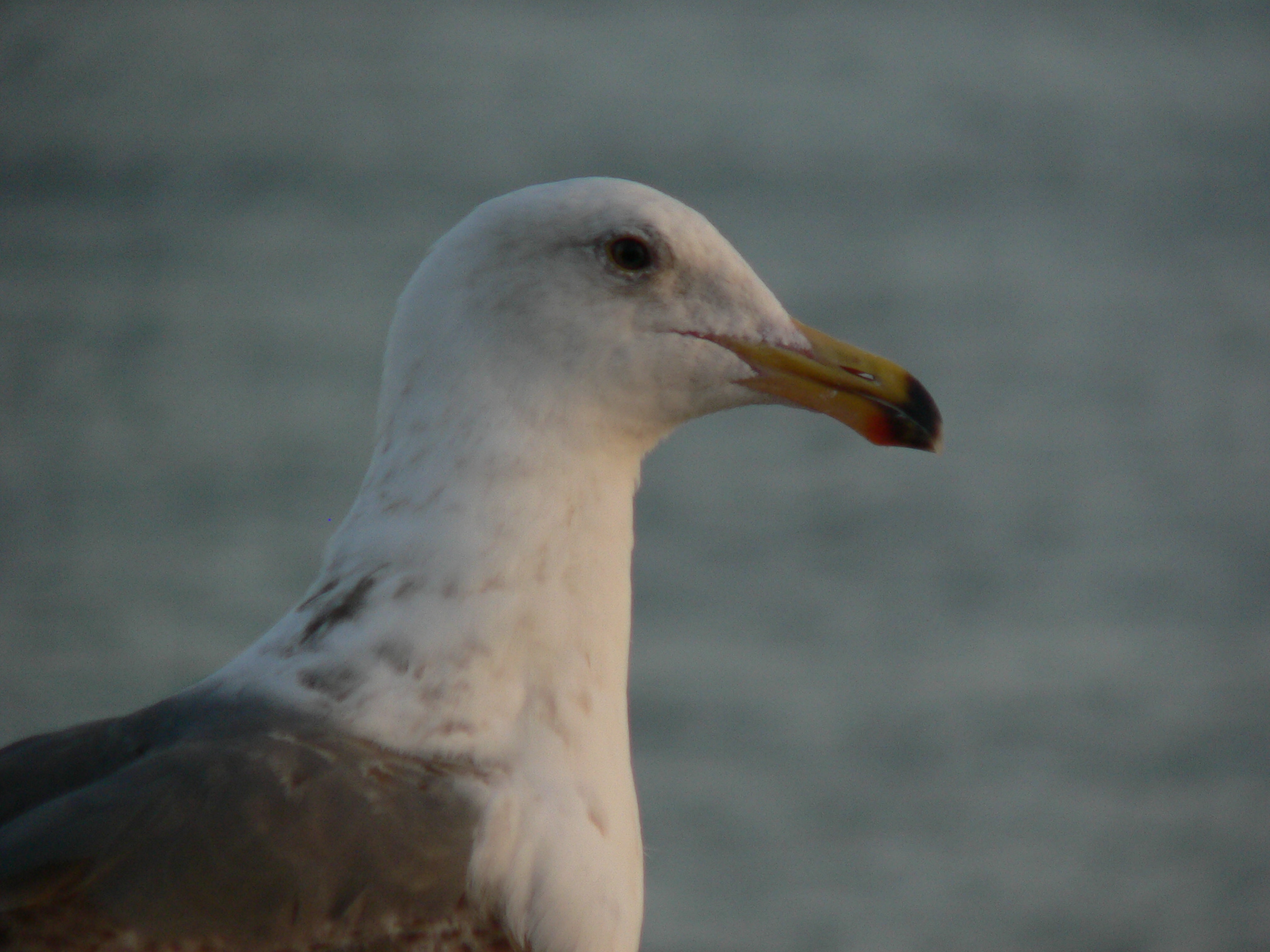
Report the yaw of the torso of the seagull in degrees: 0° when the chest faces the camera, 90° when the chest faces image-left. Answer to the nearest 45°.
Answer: approximately 270°
